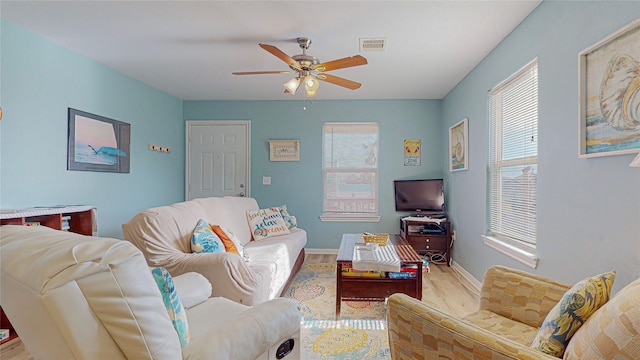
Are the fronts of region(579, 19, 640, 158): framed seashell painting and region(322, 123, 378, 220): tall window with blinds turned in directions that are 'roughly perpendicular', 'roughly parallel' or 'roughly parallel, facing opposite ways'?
roughly perpendicular

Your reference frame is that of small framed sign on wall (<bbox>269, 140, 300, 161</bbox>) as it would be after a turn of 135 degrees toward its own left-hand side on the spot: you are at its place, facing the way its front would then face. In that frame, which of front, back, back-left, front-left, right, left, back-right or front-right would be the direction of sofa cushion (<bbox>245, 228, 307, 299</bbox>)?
back-right

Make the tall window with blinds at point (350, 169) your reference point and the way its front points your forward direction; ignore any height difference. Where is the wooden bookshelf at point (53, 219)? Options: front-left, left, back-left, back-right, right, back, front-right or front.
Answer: front-right

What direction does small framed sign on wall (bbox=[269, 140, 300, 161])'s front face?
toward the camera

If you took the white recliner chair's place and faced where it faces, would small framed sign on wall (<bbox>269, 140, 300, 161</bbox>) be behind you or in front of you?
in front

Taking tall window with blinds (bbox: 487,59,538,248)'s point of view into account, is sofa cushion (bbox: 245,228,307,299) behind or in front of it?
in front

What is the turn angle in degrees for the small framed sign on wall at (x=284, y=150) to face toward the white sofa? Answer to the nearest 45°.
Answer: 0° — it already faces it

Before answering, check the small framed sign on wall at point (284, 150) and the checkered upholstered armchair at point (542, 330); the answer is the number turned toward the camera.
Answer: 1

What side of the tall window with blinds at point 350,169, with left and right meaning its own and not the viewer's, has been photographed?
front

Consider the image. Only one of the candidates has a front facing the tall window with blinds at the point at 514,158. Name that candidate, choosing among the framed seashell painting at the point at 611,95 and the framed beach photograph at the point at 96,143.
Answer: the framed beach photograph at the point at 96,143

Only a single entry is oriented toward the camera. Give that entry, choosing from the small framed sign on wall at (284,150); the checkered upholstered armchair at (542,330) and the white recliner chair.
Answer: the small framed sign on wall

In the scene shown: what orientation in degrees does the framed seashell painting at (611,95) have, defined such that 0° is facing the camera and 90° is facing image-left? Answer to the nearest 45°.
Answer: approximately 45°

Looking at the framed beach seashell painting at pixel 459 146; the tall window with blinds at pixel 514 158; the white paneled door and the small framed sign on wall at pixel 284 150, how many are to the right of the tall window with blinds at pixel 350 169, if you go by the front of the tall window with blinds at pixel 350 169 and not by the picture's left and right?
2

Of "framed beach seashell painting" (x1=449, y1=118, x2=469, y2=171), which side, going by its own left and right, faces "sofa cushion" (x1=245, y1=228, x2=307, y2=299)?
front
